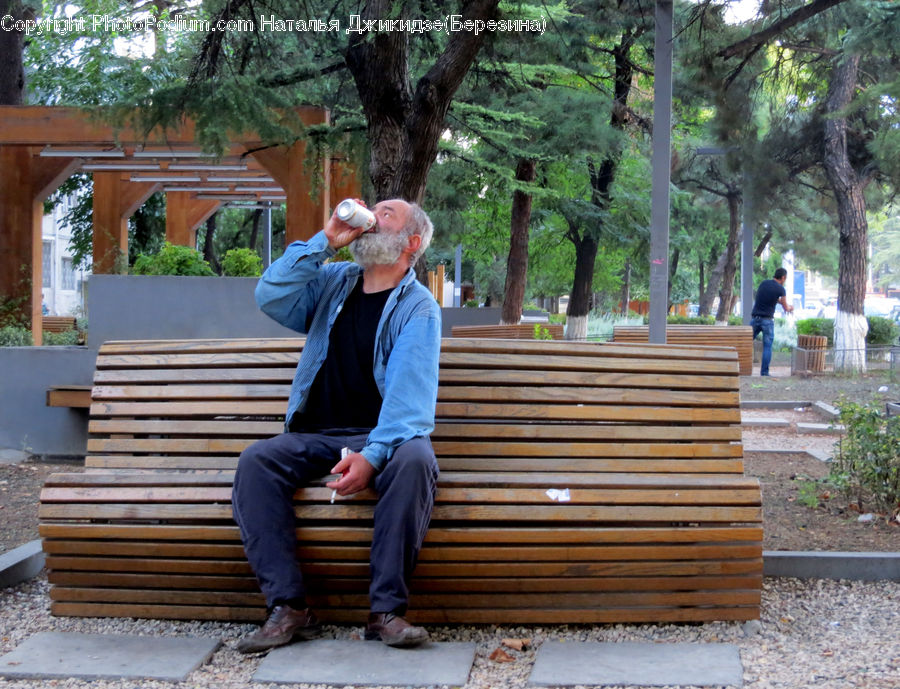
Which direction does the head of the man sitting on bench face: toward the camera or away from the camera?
toward the camera

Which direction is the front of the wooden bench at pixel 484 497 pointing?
toward the camera

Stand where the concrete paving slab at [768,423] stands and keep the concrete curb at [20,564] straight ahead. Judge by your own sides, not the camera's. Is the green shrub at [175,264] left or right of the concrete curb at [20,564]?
right

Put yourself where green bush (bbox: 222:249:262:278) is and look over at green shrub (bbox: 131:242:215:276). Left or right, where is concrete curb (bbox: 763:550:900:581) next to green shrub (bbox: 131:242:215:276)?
left

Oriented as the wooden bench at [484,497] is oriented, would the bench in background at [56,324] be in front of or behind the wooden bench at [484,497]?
behind

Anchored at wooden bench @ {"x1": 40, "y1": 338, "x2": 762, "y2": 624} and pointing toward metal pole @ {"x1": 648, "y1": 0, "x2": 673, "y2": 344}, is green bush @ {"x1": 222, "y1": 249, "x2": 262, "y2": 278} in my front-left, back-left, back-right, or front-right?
front-left

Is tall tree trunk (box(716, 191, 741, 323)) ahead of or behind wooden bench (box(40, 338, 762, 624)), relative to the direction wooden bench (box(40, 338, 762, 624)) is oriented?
behind

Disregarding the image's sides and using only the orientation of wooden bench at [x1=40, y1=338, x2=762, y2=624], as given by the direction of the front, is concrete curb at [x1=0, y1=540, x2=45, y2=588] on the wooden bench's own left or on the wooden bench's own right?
on the wooden bench's own right

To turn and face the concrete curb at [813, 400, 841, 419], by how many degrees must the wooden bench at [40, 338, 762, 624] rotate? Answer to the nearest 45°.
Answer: approximately 135° to its left

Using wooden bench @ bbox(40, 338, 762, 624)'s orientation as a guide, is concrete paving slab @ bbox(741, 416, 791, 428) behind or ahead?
behind

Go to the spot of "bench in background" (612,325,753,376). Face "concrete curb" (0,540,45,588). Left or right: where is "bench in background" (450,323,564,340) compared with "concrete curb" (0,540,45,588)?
right

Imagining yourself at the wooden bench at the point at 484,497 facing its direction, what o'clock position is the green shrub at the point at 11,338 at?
The green shrub is roughly at 5 o'clock from the wooden bench.

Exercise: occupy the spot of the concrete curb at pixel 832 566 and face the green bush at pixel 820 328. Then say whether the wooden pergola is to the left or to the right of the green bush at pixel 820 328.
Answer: left

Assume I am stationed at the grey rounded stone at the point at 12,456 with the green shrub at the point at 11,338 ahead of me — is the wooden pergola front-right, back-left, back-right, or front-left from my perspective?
front-right
